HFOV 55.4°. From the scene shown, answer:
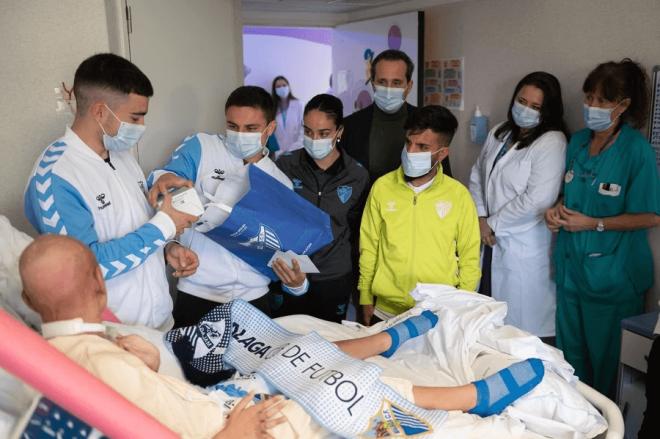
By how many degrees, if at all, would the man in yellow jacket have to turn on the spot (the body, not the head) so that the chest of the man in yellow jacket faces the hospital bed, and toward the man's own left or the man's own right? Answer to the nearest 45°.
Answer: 0° — they already face it

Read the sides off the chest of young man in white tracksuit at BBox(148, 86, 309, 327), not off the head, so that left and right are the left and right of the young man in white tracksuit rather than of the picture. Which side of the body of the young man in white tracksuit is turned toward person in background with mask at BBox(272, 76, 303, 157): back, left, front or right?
back

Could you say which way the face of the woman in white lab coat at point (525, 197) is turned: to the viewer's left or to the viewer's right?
to the viewer's left

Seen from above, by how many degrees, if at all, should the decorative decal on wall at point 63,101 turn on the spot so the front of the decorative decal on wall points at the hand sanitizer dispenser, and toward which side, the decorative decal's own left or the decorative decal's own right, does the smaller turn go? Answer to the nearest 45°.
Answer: approximately 90° to the decorative decal's own left

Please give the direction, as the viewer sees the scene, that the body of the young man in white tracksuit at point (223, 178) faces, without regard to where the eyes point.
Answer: toward the camera

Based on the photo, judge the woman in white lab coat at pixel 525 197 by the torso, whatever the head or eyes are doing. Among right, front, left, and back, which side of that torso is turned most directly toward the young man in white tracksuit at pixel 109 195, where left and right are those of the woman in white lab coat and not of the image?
front

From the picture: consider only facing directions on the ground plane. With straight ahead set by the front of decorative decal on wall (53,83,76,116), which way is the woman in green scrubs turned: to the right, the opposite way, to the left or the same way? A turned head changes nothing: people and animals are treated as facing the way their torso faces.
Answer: to the right

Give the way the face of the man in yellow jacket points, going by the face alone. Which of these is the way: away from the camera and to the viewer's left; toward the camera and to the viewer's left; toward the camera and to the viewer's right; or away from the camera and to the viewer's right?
toward the camera and to the viewer's left

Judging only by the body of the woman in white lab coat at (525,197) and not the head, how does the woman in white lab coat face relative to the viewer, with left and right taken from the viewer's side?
facing the viewer and to the left of the viewer

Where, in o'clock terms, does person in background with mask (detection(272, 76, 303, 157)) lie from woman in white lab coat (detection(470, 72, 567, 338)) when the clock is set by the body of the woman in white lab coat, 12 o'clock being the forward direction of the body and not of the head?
The person in background with mask is roughly at 3 o'clock from the woman in white lab coat.

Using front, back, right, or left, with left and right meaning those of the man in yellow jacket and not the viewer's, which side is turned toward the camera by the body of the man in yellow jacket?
front

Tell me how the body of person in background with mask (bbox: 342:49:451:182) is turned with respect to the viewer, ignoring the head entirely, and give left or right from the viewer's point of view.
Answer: facing the viewer

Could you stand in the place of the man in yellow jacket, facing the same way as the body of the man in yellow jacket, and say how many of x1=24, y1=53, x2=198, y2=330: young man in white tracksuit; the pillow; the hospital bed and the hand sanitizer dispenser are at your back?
1
